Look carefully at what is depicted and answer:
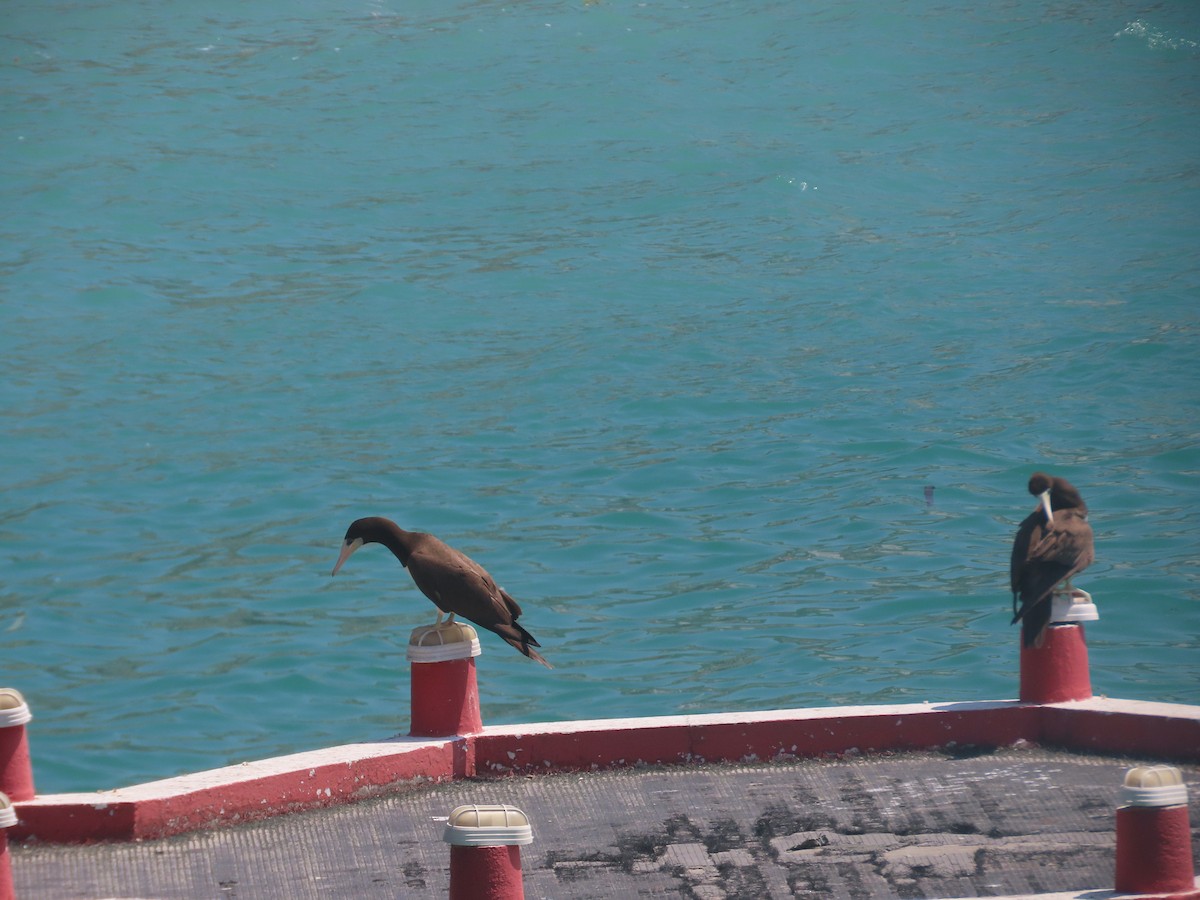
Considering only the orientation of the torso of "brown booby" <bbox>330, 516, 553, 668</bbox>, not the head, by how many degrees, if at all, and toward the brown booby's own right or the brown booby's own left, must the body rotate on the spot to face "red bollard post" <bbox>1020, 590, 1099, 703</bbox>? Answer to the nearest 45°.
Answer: approximately 180°

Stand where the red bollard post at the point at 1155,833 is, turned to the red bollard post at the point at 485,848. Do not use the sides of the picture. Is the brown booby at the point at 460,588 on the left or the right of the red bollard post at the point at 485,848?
right

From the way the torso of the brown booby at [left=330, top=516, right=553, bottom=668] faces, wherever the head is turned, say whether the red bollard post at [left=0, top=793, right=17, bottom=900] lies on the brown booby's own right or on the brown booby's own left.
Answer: on the brown booby's own left

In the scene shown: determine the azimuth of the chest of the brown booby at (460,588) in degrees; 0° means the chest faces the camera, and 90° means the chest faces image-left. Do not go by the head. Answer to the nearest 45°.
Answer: approximately 90°

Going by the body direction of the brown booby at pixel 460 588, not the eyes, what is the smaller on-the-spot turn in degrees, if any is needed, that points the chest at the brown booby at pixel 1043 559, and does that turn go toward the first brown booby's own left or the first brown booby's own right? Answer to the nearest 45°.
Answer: approximately 180°

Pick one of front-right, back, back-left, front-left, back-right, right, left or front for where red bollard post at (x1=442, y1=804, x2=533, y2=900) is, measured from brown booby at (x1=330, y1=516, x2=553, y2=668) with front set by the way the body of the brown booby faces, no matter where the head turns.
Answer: left

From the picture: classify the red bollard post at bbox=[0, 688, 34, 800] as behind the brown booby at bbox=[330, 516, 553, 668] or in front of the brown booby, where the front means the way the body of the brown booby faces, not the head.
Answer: in front

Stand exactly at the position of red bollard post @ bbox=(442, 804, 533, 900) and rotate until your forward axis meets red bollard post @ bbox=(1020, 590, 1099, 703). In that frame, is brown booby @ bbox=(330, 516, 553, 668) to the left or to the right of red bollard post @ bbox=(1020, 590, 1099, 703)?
left
